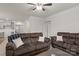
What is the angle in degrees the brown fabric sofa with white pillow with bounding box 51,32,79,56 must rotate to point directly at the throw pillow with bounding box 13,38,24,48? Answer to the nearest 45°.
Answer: approximately 45° to its right

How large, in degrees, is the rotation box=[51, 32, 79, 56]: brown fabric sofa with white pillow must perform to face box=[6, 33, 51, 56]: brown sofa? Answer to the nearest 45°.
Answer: approximately 45° to its right

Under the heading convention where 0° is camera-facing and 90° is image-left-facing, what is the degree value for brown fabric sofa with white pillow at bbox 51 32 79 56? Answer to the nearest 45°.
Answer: approximately 45°

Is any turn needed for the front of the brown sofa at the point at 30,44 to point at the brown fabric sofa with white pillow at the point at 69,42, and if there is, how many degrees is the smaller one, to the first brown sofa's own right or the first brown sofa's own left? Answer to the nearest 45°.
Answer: approximately 45° to the first brown sofa's own left

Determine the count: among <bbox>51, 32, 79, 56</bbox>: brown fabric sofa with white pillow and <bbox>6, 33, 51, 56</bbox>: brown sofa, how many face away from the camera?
0

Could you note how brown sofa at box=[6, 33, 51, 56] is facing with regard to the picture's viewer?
facing the viewer and to the right of the viewer
